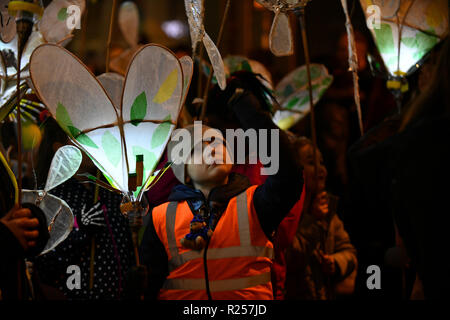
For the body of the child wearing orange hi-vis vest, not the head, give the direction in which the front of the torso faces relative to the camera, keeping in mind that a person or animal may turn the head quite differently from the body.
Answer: toward the camera

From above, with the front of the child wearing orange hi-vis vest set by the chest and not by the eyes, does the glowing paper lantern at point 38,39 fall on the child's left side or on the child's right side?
on the child's right side

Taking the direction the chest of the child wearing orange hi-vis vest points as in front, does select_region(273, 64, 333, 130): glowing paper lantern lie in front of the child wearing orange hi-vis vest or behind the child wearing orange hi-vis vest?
behind
